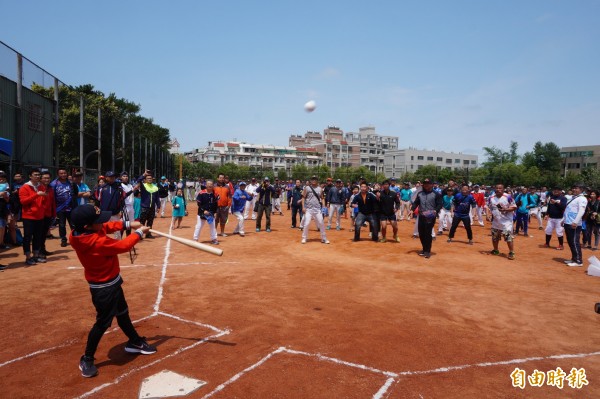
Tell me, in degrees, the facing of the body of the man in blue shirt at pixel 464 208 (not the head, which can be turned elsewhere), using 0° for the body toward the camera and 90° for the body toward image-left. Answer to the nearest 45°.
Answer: approximately 0°

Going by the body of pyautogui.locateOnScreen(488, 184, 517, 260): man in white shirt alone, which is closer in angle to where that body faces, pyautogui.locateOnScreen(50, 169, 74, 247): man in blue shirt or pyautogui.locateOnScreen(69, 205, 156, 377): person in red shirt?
the person in red shirt

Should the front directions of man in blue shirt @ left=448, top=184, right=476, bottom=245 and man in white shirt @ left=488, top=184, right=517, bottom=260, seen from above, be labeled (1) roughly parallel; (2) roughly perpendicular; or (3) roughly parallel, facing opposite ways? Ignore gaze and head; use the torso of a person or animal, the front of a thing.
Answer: roughly parallel

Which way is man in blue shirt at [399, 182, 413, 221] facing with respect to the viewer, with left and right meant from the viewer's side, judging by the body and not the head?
facing the viewer

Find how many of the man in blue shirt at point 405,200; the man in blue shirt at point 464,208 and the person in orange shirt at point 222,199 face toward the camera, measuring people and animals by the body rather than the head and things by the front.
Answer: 3

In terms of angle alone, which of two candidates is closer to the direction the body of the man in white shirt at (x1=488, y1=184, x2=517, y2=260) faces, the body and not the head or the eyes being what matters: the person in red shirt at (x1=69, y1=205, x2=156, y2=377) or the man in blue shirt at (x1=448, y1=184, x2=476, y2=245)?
the person in red shirt

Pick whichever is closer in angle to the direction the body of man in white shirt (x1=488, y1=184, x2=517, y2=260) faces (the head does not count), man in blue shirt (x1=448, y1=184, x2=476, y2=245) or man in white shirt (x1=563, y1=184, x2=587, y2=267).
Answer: the man in white shirt

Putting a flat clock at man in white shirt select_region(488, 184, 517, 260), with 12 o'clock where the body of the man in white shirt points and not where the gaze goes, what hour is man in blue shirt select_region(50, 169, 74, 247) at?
The man in blue shirt is roughly at 2 o'clock from the man in white shirt.

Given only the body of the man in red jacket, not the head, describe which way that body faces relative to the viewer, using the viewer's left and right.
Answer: facing the viewer and to the right of the viewer

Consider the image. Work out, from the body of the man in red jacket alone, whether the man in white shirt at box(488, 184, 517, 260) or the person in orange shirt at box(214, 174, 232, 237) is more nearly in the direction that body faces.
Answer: the man in white shirt

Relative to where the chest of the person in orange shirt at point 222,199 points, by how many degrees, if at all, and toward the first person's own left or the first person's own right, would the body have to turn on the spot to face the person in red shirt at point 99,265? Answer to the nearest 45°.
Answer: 0° — they already face them

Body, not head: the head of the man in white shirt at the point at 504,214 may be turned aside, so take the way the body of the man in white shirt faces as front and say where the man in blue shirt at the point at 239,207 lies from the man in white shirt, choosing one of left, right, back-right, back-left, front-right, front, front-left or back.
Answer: right

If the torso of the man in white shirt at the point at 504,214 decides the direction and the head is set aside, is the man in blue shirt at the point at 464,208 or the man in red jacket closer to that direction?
the man in red jacket

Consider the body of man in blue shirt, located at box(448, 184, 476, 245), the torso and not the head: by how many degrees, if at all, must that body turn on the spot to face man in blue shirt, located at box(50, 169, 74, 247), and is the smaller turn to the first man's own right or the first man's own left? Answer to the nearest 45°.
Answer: approximately 45° to the first man's own right

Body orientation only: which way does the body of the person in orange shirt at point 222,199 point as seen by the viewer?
toward the camera
